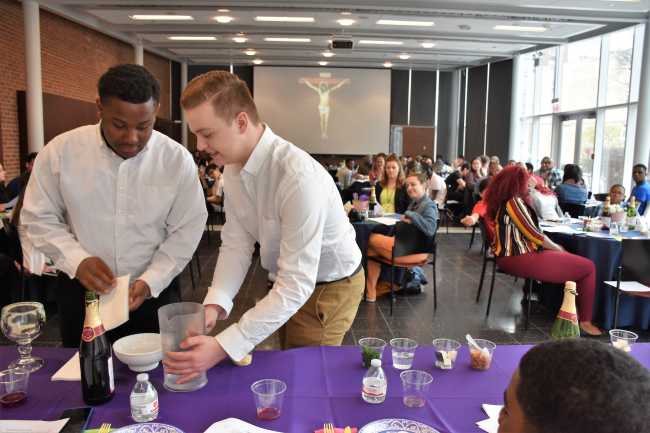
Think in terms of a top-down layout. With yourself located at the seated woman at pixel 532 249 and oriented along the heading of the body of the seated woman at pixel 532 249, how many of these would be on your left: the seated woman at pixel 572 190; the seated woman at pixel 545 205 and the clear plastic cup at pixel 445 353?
2

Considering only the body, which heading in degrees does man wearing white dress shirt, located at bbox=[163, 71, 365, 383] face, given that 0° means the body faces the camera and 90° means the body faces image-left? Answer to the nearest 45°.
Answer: approximately 45°

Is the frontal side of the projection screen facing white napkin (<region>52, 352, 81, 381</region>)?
yes

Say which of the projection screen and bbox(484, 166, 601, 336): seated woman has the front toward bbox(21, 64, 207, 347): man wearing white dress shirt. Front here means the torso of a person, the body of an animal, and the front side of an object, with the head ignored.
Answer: the projection screen

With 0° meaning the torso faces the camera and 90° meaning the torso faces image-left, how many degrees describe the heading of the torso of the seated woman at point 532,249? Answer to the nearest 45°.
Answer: approximately 270°
